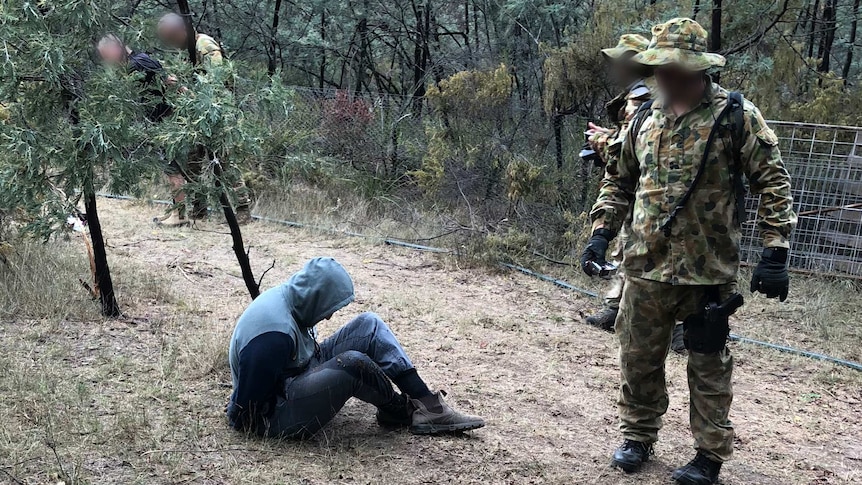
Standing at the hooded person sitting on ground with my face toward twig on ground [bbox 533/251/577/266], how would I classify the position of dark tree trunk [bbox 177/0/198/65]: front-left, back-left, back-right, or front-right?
front-left

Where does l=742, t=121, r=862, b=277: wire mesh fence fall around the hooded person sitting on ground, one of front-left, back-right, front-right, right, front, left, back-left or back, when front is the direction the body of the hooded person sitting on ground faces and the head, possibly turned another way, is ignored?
front-left

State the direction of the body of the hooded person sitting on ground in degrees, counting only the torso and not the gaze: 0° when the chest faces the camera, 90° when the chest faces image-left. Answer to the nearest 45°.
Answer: approximately 270°

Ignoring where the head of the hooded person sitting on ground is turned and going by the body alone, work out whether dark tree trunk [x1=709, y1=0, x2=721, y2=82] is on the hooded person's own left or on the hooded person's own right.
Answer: on the hooded person's own left

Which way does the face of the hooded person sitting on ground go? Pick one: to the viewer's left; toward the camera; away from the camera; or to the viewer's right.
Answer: to the viewer's right
